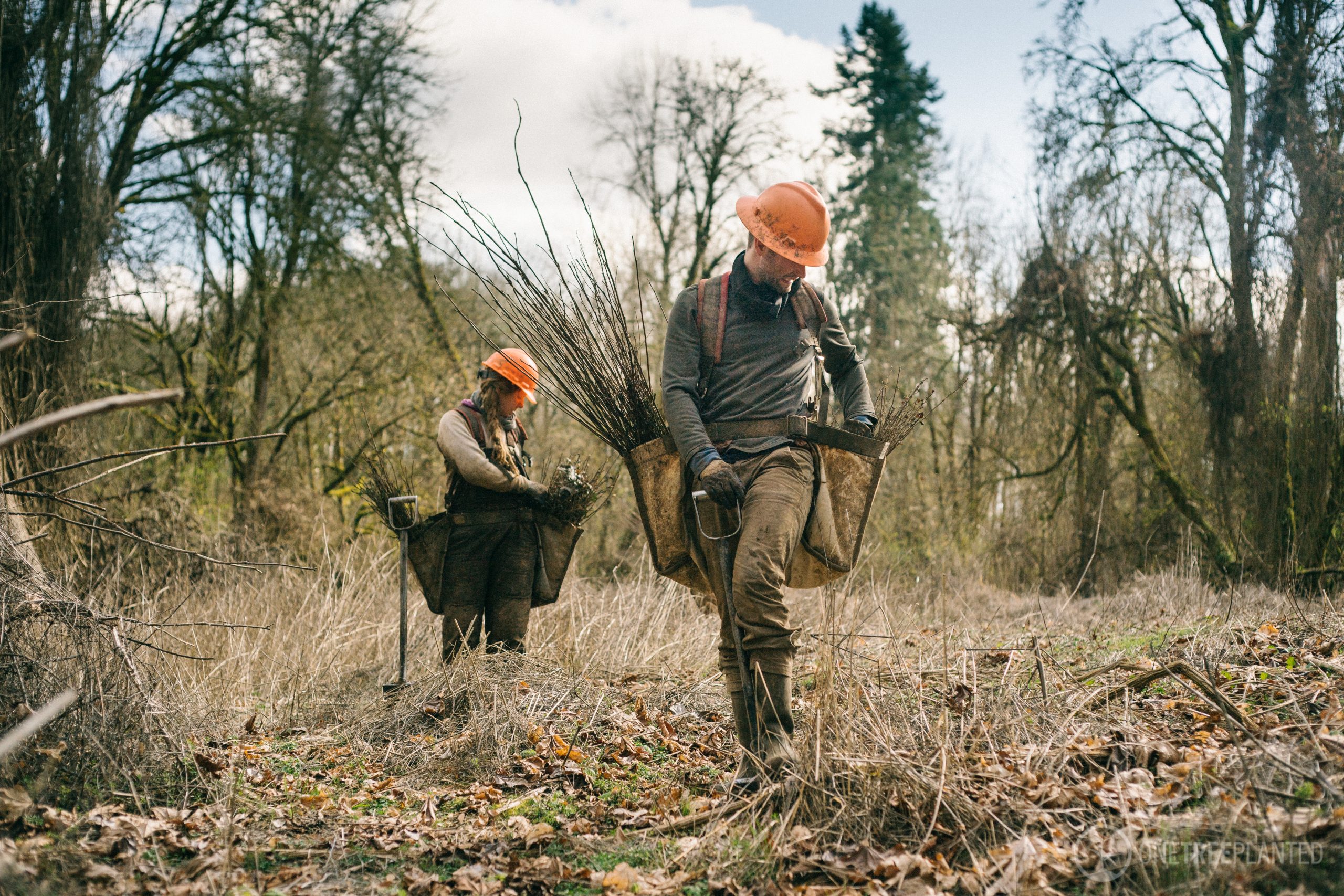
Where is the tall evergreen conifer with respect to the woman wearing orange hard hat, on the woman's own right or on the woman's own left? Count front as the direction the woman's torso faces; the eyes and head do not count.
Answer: on the woman's own left

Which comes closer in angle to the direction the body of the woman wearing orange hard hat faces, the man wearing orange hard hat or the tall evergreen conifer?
the man wearing orange hard hat

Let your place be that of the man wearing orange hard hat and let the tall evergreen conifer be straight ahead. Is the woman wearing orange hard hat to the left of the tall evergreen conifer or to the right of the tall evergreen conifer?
left

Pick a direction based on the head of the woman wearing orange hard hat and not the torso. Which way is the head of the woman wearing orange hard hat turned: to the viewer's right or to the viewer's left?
to the viewer's right

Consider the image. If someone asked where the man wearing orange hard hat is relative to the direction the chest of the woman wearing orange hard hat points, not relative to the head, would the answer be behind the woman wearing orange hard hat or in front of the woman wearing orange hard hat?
in front

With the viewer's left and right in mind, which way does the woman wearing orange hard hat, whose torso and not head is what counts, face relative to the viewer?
facing the viewer and to the right of the viewer
